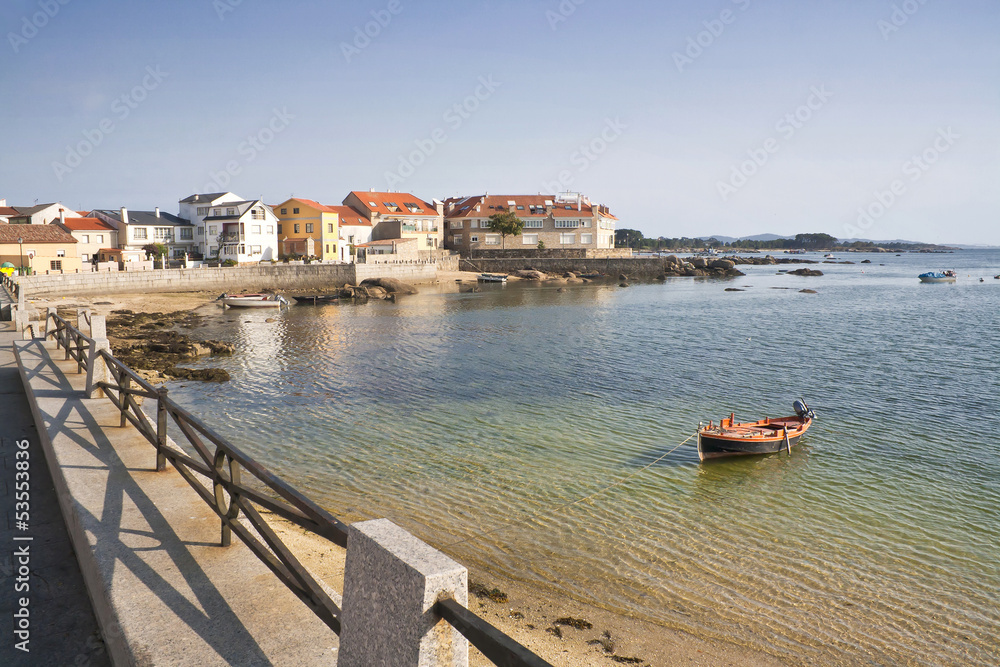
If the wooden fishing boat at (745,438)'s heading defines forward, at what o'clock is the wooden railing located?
The wooden railing is roughly at 11 o'clock from the wooden fishing boat.

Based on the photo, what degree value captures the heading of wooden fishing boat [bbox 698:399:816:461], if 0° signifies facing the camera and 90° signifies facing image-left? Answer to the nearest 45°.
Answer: approximately 45°

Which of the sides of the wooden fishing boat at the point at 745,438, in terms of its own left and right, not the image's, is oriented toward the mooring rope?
front
